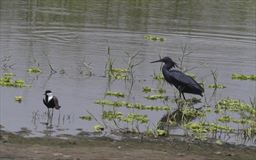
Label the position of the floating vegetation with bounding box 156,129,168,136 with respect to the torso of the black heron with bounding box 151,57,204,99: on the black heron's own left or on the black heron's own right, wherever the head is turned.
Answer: on the black heron's own left

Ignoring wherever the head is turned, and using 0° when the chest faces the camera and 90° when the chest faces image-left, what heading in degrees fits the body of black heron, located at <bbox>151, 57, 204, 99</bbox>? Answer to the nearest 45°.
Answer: approximately 90°

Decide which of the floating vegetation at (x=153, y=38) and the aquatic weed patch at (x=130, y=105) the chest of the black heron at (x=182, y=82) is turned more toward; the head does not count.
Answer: the aquatic weed patch

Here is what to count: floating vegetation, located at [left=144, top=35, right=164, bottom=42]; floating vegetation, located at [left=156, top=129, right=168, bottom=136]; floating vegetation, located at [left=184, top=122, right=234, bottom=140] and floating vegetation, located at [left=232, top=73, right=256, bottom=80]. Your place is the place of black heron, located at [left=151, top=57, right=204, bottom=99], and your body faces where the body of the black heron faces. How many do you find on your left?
2

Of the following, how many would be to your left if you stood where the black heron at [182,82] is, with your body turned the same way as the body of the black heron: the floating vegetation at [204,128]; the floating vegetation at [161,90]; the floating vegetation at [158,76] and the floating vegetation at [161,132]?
2

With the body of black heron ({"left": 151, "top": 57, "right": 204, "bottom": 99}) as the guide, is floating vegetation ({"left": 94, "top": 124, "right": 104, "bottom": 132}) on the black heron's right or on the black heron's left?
on the black heron's left

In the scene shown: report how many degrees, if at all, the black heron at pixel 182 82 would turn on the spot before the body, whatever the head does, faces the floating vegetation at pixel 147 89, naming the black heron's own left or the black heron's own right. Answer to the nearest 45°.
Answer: approximately 45° to the black heron's own right

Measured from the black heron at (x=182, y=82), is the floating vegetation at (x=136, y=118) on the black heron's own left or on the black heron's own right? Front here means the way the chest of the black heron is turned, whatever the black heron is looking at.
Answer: on the black heron's own left

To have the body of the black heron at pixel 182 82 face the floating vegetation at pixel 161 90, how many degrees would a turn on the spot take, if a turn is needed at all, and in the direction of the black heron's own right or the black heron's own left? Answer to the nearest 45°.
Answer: approximately 45° to the black heron's own right
